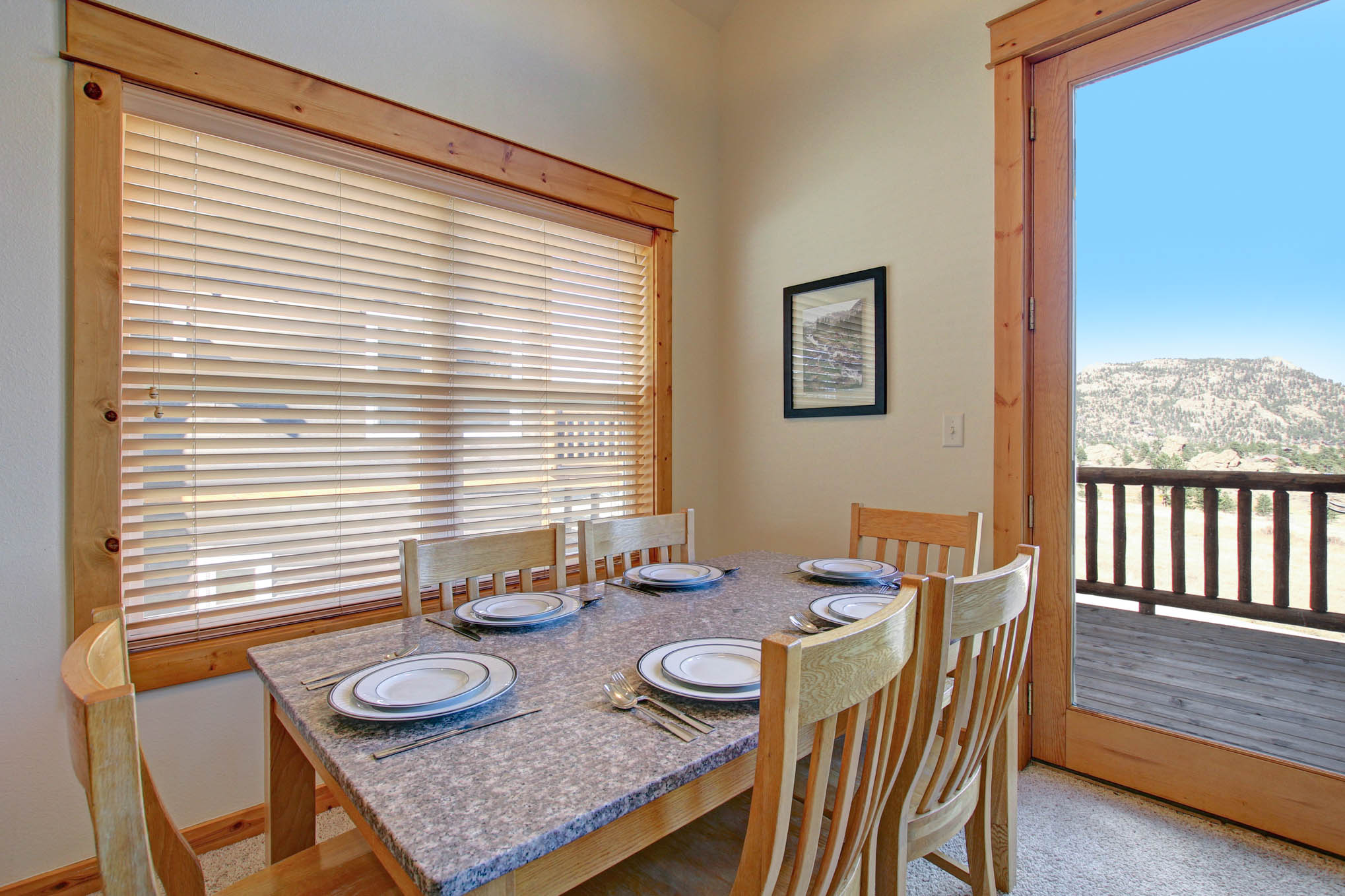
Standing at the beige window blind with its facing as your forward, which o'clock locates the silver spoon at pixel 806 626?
The silver spoon is roughly at 12 o'clock from the beige window blind.

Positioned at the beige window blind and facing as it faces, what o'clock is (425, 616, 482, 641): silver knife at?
The silver knife is roughly at 1 o'clock from the beige window blind.

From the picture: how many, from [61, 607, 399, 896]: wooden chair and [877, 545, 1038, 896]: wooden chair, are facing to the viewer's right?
1

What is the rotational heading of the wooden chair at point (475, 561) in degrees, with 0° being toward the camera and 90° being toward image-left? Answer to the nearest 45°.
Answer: approximately 315°

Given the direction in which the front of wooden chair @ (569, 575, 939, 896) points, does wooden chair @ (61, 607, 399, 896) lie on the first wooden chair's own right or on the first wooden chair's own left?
on the first wooden chair's own left

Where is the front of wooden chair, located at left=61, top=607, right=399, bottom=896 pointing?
to the viewer's right

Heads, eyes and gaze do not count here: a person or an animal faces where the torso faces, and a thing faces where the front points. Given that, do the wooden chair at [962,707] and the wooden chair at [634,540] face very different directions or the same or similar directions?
very different directions

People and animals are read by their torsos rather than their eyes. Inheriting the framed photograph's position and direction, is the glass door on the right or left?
on its left

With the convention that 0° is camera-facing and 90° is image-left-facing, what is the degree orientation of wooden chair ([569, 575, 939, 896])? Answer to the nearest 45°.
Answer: approximately 135°
